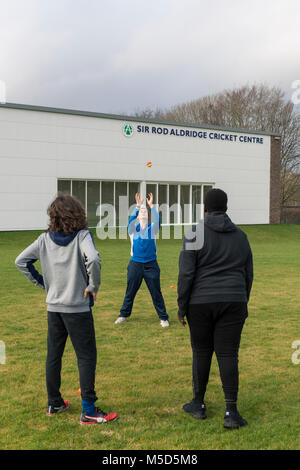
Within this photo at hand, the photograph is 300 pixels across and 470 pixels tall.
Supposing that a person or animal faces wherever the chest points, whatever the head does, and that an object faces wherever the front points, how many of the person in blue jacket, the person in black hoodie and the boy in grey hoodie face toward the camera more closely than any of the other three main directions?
1

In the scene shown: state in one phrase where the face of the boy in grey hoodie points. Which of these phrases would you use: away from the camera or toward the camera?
away from the camera

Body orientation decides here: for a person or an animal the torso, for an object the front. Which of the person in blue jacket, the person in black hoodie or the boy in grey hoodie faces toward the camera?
the person in blue jacket

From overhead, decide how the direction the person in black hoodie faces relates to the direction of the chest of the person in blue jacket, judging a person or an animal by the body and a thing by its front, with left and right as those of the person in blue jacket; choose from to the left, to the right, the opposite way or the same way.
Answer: the opposite way

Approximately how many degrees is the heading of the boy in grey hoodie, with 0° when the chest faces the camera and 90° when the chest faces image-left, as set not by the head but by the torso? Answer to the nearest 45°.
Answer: approximately 225°

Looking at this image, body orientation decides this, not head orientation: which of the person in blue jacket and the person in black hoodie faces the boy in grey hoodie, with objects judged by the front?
the person in blue jacket

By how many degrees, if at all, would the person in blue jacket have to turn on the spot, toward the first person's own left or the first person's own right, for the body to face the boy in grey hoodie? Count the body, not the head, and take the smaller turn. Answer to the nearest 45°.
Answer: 0° — they already face them

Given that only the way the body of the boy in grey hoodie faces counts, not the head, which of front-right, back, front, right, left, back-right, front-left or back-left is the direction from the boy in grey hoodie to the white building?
front-left

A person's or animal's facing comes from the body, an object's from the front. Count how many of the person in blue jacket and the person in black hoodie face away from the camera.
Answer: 1

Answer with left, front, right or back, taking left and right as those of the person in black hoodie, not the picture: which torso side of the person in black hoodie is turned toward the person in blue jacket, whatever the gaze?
front

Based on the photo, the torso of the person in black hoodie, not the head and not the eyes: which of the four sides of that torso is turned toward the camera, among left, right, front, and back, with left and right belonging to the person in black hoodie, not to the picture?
back

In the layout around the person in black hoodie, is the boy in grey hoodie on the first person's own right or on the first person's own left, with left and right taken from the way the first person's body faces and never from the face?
on the first person's own left

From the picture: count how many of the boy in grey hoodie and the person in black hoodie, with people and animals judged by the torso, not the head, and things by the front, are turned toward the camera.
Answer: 0

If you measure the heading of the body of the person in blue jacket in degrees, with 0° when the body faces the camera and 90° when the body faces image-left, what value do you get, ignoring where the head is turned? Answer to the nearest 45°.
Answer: approximately 0°

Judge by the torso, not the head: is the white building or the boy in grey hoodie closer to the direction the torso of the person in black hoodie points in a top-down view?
the white building

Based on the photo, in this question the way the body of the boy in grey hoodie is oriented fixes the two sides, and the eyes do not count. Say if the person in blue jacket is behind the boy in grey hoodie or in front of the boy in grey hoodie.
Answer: in front

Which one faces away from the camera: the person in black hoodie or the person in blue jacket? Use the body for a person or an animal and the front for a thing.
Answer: the person in black hoodie

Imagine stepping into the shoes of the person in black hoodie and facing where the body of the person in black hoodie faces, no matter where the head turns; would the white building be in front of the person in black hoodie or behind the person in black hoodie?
in front
